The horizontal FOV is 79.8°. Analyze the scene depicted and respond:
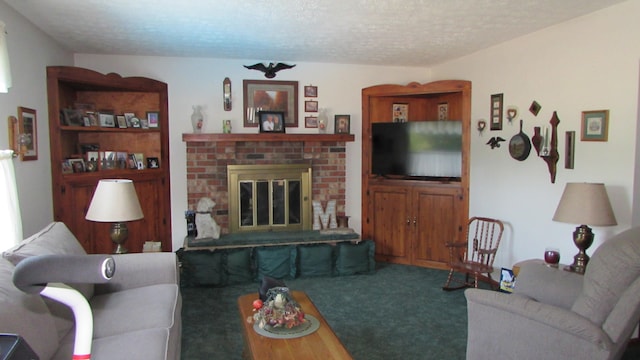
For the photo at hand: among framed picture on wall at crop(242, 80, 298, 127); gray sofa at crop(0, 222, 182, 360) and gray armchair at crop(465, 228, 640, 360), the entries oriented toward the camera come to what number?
1

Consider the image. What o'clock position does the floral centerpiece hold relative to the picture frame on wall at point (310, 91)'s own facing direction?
The floral centerpiece is roughly at 12 o'clock from the picture frame on wall.

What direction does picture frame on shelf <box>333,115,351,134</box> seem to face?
toward the camera

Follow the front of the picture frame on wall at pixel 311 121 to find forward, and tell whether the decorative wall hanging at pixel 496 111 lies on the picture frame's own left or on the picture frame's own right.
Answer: on the picture frame's own left

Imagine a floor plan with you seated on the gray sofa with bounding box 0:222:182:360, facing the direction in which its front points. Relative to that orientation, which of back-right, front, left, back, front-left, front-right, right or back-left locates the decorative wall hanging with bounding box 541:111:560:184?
front

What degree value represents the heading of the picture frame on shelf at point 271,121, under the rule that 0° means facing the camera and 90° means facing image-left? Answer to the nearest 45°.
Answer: approximately 0°

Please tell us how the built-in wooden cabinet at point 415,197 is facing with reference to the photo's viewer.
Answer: facing the viewer and to the left of the viewer

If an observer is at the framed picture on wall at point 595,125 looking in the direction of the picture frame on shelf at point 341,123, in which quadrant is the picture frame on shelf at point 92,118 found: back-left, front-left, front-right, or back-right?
front-left

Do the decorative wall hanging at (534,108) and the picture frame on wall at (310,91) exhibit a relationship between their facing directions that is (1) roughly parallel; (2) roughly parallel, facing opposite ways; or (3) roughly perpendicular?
roughly perpendicular

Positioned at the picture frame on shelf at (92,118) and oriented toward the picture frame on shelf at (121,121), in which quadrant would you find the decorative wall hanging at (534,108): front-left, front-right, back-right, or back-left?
front-right

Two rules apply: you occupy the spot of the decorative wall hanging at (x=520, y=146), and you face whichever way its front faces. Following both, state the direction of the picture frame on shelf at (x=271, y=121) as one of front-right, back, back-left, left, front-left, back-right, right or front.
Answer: front-right

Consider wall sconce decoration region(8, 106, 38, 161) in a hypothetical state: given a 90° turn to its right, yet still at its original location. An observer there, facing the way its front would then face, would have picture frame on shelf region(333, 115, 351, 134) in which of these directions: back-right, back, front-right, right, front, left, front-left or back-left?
back-left

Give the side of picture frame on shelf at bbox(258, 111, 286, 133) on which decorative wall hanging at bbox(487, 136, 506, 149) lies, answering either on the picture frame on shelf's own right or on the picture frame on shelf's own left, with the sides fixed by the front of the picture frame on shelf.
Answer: on the picture frame on shelf's own left

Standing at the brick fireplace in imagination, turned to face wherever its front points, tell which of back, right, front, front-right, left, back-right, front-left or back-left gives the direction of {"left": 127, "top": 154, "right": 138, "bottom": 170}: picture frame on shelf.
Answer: right

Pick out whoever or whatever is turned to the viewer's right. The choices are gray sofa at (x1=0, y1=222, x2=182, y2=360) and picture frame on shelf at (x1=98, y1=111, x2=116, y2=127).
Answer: the gray sofa

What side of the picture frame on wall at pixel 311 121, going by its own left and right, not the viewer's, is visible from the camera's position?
front

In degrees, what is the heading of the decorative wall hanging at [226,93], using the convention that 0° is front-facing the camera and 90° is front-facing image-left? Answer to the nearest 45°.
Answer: approximately 0°

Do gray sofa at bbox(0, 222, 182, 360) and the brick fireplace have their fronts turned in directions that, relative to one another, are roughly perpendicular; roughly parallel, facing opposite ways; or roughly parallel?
roughly perpendicular
